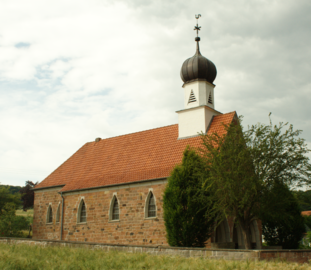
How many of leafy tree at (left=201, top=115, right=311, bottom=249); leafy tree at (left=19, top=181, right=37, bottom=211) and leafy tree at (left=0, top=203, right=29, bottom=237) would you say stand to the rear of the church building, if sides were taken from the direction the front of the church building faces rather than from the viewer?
2

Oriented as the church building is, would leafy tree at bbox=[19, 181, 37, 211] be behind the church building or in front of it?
behind

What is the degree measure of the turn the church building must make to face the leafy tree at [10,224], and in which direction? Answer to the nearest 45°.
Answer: approximately 180°

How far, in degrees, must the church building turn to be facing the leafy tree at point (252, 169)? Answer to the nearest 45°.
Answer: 0° — it already faces it

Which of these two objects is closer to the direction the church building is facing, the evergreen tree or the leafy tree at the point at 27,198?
the evergreen tree
